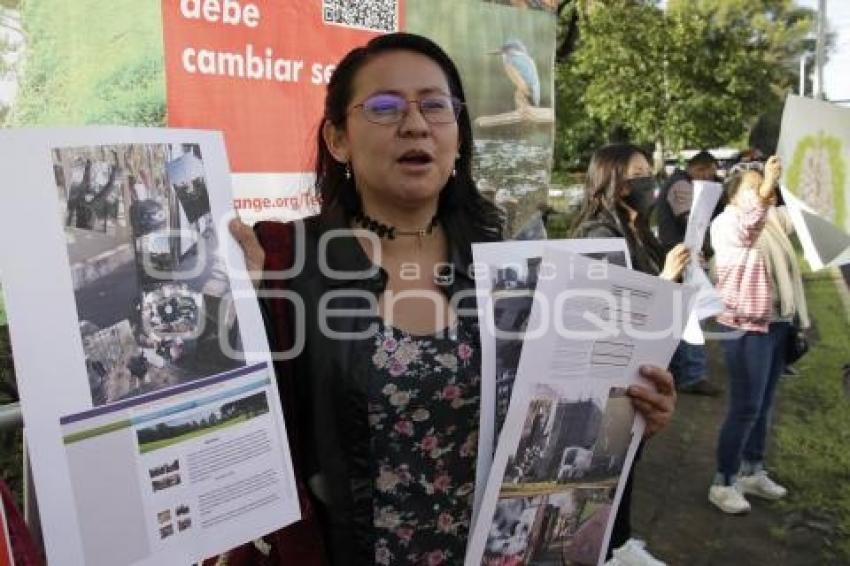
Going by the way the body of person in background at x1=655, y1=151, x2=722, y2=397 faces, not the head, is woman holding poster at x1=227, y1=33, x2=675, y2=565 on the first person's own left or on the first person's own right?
on the first person's own right

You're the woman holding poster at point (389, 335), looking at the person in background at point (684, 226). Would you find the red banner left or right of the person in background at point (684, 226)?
left

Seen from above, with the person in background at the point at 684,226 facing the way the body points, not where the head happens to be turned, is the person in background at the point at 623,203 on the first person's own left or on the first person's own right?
on the first person's own right

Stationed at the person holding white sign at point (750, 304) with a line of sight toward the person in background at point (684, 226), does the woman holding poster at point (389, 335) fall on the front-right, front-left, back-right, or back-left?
back-left

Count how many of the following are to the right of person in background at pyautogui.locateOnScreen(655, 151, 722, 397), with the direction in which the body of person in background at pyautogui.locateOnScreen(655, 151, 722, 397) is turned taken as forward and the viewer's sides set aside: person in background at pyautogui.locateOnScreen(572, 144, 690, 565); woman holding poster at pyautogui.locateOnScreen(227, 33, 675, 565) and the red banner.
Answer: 3
